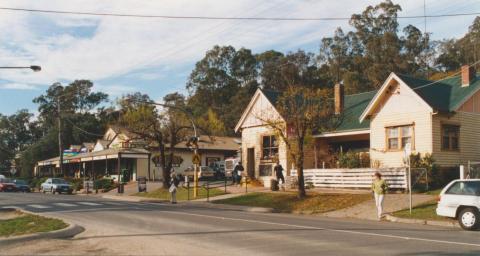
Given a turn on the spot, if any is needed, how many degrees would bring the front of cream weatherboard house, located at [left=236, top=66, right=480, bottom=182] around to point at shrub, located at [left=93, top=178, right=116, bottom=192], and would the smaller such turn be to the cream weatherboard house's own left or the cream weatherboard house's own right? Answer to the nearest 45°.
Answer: approximately 90° to the cream weatherboard house's own right

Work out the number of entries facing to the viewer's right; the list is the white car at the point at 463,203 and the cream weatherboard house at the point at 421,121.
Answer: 1

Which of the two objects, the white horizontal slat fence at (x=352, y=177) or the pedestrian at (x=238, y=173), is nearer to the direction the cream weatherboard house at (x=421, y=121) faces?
the white horizontal slat fence

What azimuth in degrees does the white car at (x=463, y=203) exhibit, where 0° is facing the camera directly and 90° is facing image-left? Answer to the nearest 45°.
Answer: approximately 270°

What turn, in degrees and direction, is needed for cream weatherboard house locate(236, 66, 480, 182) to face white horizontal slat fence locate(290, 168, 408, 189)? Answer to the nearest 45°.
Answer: approximately 45° to its right

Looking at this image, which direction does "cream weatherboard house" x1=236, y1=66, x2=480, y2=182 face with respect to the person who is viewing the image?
facing the viewer and to the left of the viewer

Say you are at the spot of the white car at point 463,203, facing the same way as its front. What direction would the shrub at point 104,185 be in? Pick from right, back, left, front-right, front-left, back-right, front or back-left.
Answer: back-left

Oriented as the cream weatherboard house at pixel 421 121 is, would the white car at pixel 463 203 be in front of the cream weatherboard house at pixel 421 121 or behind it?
in front

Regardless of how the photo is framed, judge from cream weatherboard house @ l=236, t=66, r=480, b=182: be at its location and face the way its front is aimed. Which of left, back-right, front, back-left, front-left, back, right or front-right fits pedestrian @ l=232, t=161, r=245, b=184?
right
